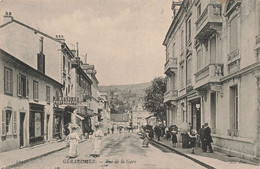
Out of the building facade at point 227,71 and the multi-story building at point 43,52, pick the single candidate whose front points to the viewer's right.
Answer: the multi-story building

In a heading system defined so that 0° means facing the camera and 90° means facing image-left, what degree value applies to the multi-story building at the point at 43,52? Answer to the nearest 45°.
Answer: approximately 270°

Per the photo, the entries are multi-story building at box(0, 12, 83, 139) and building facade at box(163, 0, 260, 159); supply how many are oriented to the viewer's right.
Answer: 1
